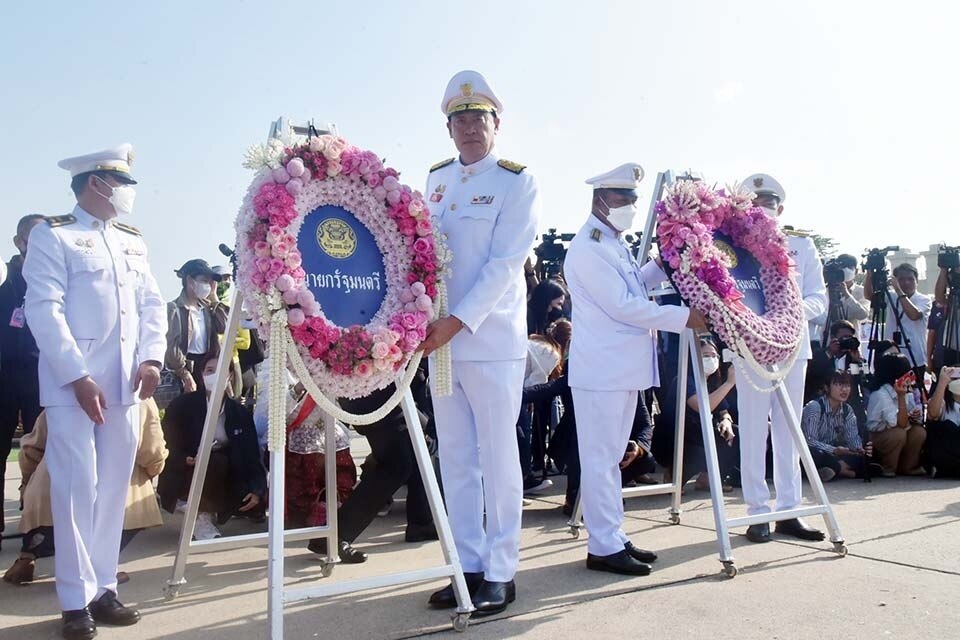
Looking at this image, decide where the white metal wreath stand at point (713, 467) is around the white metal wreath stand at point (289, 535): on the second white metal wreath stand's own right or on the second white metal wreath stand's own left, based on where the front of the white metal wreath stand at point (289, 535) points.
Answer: on the second white metal wreath stand's own left

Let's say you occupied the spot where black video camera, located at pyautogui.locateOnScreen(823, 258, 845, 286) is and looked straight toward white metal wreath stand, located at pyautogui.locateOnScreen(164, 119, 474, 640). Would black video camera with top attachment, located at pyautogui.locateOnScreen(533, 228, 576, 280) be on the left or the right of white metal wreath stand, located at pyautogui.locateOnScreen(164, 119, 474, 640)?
right

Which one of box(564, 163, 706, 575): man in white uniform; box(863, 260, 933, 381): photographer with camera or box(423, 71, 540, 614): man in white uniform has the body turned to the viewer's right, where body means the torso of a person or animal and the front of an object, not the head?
box(564, 163, 706, 575): man in white uniform

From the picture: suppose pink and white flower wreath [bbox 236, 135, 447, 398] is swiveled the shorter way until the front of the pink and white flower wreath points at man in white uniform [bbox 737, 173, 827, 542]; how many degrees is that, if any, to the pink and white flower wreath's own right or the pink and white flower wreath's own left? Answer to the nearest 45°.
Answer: approximately 90° to the pink and white flower wreath's own left

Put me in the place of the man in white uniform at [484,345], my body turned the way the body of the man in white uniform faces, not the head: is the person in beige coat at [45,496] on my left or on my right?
on my right

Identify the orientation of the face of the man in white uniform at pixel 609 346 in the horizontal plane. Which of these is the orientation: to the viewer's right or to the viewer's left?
to the viewer's right

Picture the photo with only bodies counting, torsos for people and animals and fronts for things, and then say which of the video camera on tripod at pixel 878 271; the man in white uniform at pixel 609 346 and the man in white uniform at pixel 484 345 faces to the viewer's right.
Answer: the man in white uniform at pixel 609 346

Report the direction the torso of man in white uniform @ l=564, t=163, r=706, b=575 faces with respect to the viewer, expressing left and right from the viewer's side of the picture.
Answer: facing to the right of the viewer
